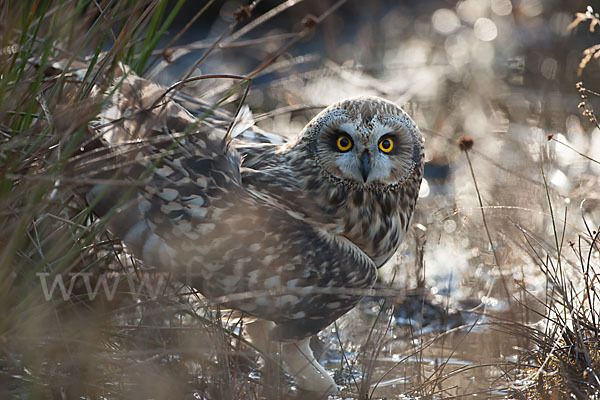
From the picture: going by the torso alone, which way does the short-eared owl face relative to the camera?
to the viewer's right
